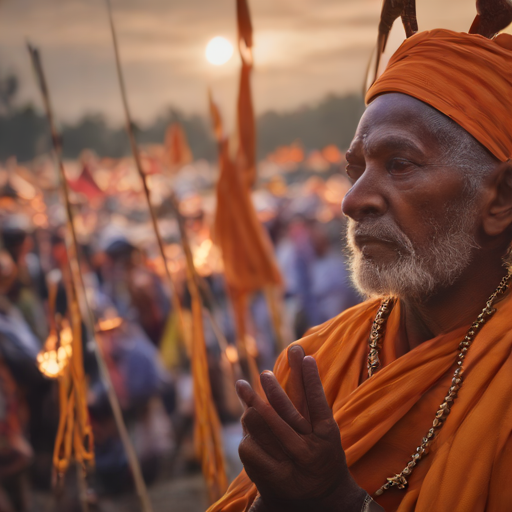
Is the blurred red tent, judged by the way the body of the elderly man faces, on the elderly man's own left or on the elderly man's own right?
on the elderly man's own right

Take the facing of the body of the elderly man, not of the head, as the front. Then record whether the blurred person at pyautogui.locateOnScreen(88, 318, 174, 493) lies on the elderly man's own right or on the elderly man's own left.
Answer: on the elderly man's own right

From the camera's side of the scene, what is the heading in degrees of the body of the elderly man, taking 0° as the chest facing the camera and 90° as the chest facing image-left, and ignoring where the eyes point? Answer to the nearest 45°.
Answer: approximately 45°

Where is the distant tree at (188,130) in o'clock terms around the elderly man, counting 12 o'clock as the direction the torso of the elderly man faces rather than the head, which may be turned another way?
The distant tree is roughly at 4 o'clock from the elderly man.

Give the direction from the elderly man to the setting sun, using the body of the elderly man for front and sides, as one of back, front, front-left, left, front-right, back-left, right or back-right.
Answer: back-right

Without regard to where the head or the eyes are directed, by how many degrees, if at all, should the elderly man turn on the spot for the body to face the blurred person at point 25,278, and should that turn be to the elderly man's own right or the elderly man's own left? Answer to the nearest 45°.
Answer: approximately 90° to the elderly man's own right

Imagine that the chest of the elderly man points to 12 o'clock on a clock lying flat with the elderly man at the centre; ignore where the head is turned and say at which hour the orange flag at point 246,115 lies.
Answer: The orange flag is roughly at 4 o'clock from the elderly man.

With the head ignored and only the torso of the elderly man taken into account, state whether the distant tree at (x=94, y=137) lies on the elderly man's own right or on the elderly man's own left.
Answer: on the elderly man's own right
